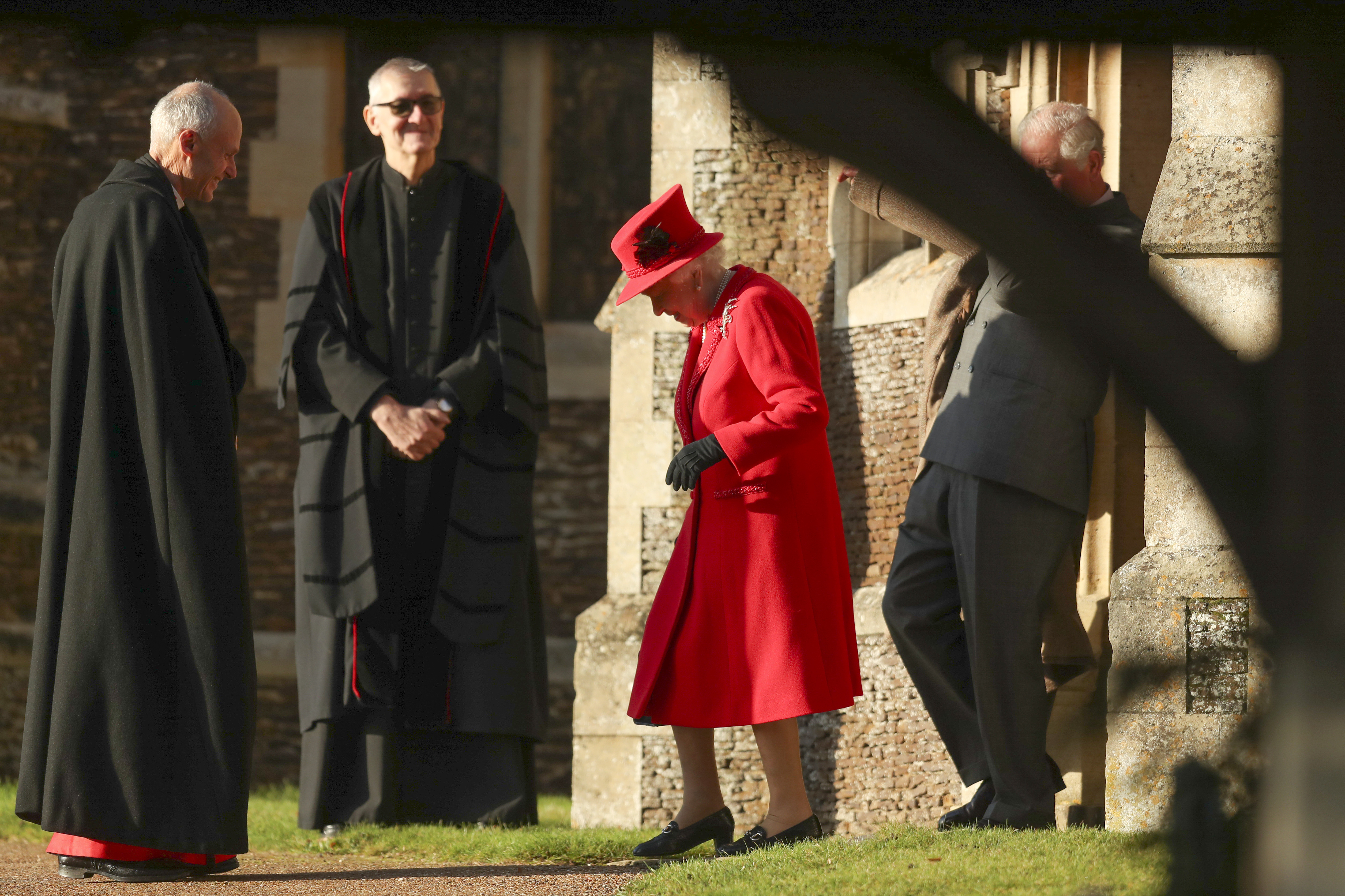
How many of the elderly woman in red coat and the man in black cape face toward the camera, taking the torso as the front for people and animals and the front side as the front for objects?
0

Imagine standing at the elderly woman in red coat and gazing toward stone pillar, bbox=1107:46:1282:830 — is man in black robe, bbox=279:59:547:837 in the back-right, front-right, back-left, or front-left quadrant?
back-left

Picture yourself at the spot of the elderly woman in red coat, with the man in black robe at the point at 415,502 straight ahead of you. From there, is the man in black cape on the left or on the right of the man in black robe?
left

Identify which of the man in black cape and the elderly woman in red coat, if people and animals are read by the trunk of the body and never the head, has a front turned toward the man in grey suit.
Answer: the man in black cape

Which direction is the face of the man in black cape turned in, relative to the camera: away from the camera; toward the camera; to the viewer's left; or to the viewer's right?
to the viewer's right

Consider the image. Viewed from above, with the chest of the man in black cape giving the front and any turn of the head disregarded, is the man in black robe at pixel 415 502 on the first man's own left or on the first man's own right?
on the first man's own left

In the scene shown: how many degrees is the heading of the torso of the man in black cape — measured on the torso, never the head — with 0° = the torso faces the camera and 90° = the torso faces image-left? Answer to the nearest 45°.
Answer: approximately 270°

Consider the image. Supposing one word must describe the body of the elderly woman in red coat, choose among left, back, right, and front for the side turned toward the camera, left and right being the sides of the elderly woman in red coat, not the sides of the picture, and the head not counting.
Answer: left

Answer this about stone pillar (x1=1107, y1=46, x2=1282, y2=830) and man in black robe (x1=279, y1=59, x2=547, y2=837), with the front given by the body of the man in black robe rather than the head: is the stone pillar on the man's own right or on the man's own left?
on the man's own left

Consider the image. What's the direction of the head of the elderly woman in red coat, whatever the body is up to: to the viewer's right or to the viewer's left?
to the viewer's left

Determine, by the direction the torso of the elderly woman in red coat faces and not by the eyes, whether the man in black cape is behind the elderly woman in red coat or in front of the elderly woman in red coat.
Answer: in front
